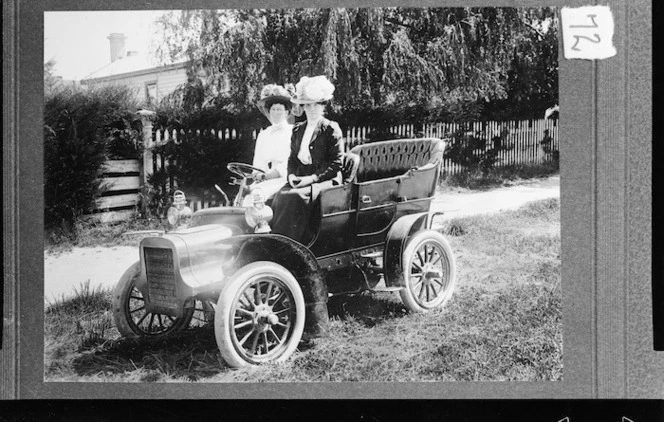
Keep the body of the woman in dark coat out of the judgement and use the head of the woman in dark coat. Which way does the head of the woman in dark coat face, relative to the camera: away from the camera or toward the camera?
toward the camera
